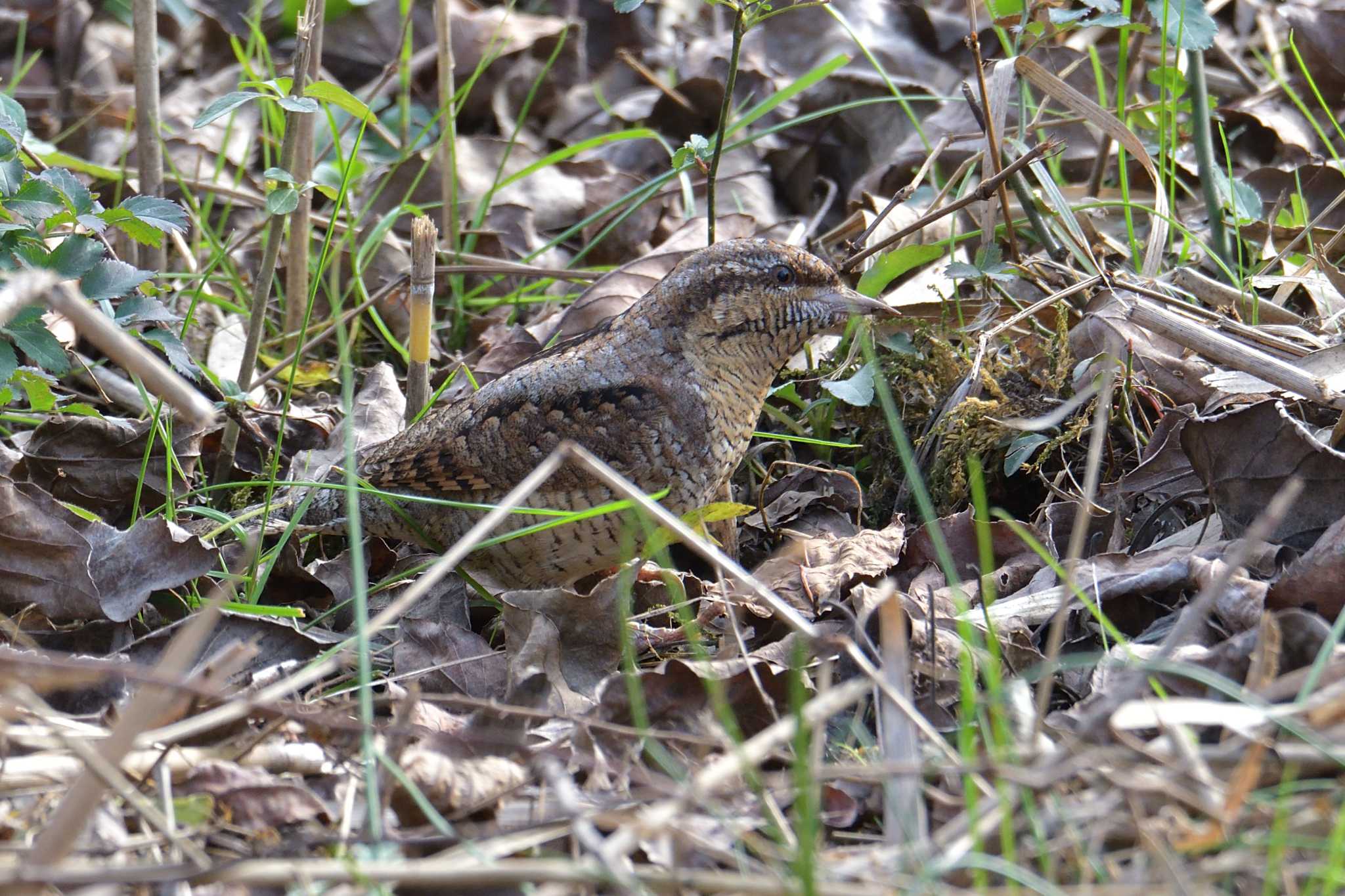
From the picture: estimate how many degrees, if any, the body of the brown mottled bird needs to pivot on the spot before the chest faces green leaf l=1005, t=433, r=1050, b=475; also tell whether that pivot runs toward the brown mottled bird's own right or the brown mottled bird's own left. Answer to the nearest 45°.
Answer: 0° — it already faces it

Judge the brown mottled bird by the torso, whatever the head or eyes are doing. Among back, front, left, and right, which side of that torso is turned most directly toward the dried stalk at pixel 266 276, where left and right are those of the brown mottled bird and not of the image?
back

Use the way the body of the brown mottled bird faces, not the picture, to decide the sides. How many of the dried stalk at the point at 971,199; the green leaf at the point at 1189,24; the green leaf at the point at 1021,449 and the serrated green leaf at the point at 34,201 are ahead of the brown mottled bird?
3

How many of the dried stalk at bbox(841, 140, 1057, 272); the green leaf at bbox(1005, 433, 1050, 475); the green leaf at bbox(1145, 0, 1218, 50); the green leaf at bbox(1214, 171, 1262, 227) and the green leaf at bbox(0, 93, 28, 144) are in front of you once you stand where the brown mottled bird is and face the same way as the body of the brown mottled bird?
4

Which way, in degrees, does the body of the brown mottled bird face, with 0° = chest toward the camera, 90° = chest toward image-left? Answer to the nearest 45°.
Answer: approximately 270°

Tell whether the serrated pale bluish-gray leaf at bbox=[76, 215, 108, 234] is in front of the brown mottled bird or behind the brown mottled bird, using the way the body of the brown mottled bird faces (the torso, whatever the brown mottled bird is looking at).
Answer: behind

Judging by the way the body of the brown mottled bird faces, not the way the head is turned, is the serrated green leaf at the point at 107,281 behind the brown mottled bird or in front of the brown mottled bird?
behind

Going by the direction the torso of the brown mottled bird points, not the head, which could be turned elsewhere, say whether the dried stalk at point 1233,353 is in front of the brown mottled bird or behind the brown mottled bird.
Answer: in front

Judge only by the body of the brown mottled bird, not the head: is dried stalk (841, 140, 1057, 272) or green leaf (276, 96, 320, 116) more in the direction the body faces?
the dried stalk
